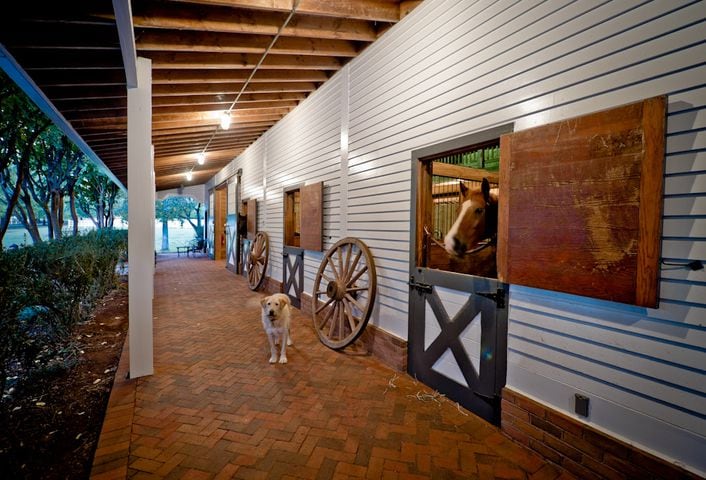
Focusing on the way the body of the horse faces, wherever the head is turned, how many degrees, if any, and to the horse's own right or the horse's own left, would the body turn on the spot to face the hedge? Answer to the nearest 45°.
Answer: approximately 45° to the horse's own right

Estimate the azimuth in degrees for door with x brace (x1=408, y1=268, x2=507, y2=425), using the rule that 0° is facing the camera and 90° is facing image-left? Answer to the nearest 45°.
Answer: approximately 45°

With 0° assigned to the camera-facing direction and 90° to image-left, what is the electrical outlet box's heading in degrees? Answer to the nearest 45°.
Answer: approximately 45°
